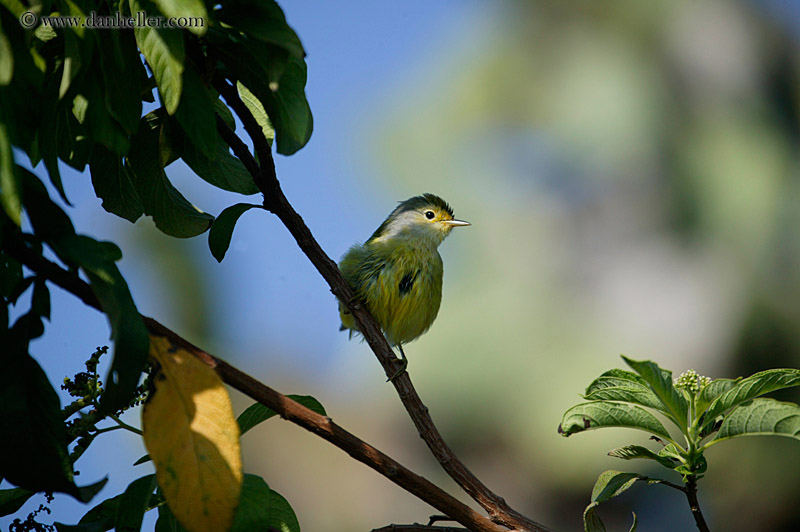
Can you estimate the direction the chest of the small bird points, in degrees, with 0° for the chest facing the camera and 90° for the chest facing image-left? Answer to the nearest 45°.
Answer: approximately 315°

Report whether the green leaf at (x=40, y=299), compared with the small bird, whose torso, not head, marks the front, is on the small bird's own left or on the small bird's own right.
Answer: on the small bird's own right

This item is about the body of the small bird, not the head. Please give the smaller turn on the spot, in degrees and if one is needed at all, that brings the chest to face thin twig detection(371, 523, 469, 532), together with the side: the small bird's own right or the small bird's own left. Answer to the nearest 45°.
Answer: approximately 45° to the small bird's own right
